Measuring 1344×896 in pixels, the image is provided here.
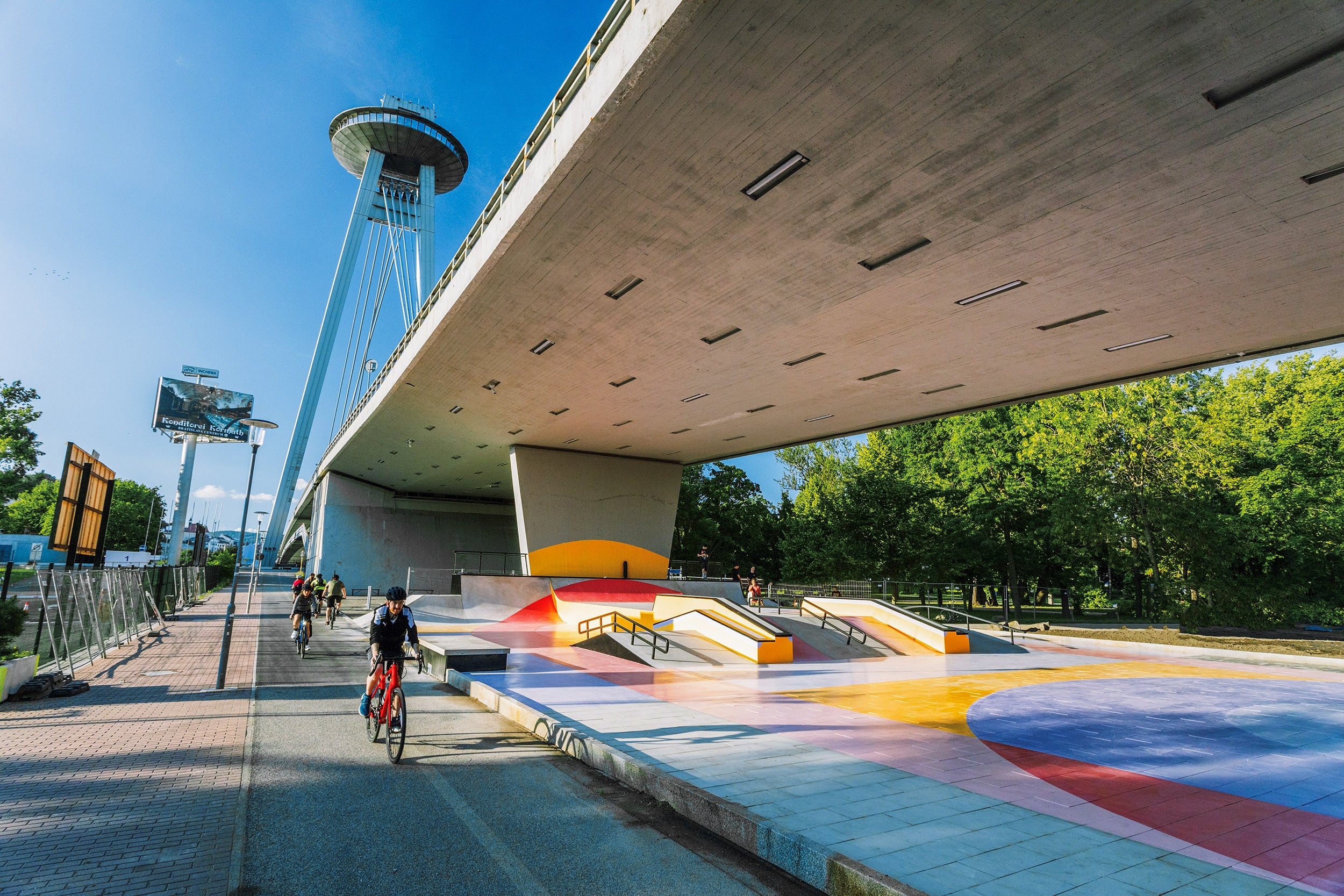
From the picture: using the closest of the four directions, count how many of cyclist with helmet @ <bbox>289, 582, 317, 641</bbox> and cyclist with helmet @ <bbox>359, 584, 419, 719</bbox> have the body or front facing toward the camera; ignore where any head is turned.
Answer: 2

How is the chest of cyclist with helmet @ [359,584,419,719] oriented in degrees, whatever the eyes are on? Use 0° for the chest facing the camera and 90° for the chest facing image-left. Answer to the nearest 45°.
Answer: approximately 0°

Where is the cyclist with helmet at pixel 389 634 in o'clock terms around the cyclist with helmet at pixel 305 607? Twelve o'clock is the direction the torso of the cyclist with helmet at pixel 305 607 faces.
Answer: the cyclist with helmet at pixel 389 634 is roughly at 12 o'clock from the cyclist with helmet at pixel 305 607.

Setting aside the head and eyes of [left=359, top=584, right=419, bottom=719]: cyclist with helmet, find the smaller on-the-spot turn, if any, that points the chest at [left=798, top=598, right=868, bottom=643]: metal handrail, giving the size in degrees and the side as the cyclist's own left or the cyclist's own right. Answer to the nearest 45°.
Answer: approximately 135° to the cyclist's own left

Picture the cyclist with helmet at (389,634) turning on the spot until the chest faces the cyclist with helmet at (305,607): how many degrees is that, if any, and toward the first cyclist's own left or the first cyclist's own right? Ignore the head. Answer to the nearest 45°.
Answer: approximately 180°
